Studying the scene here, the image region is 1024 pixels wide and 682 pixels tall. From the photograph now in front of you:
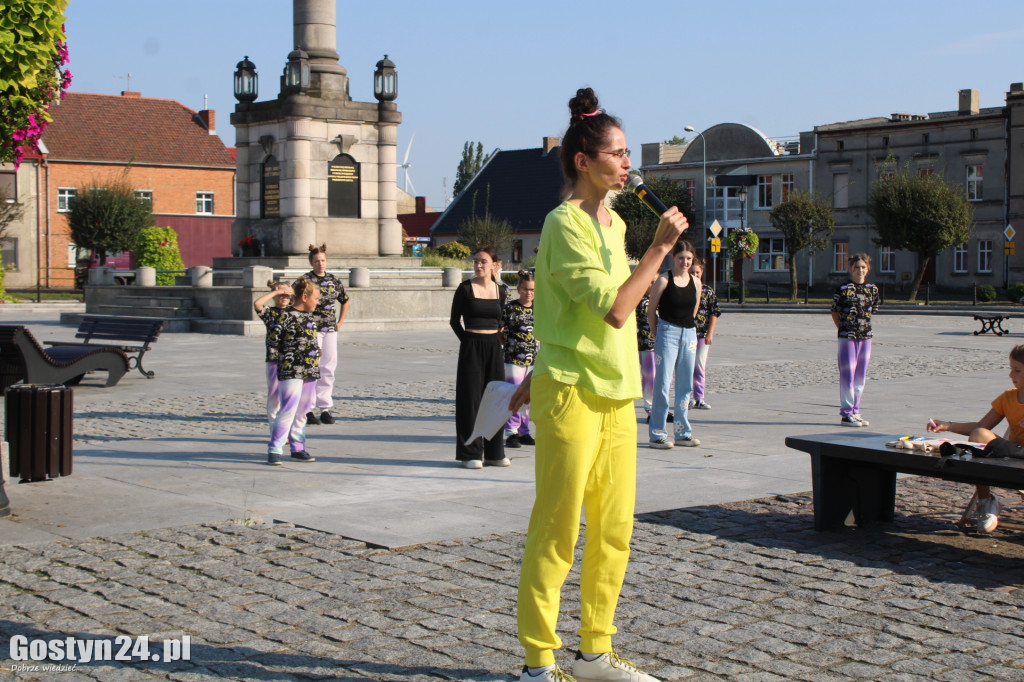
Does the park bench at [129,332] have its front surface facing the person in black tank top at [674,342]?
no

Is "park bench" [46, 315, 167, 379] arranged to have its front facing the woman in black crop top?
no

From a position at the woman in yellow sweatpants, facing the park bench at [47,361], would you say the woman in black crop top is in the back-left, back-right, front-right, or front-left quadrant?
front-right

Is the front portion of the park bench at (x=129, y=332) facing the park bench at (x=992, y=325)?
no

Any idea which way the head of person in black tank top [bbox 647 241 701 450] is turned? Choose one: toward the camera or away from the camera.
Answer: toward the camera

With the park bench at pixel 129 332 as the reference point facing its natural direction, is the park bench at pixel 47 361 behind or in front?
in front

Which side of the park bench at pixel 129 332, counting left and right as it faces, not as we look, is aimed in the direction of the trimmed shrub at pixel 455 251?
back

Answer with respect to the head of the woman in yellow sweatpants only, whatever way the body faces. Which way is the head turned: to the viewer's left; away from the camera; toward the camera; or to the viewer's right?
to the viewer's right

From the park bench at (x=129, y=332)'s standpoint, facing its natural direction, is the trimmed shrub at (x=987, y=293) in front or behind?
behind

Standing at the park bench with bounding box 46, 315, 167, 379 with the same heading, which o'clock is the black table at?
The black table is roughly at 10 o'clock from the park bench.

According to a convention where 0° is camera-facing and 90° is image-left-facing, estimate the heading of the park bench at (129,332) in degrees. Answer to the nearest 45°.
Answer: approximately 45°
